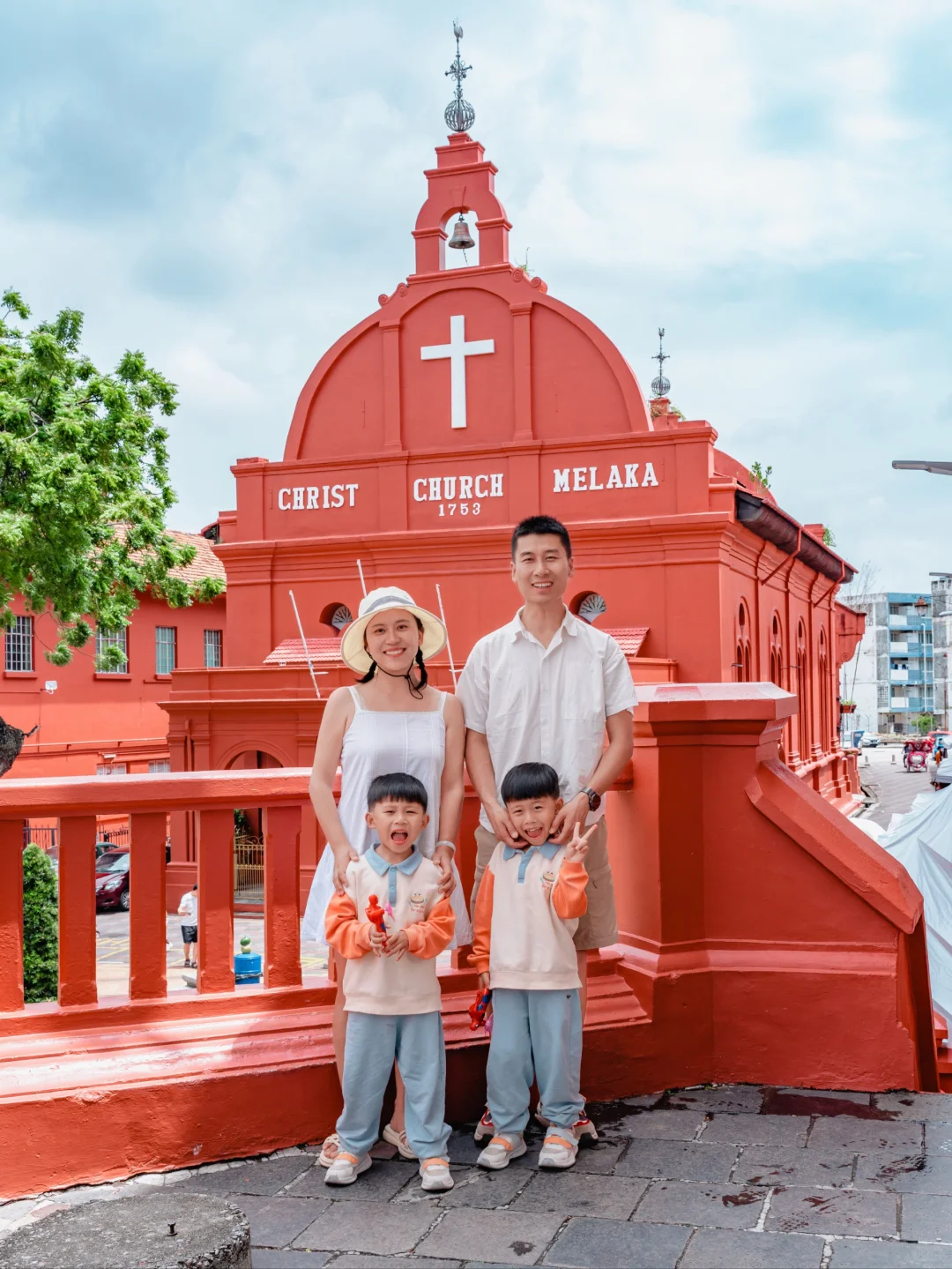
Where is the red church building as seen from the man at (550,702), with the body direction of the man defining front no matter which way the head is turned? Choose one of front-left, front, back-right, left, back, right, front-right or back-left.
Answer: back

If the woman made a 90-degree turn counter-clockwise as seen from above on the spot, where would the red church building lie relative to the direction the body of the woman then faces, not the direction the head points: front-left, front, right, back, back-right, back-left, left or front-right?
left

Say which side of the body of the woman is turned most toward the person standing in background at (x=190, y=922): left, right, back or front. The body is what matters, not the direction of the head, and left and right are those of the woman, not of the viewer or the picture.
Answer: back

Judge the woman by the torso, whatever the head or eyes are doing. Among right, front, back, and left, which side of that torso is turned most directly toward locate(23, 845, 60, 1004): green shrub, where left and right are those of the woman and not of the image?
back

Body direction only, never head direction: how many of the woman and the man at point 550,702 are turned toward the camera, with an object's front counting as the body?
2
